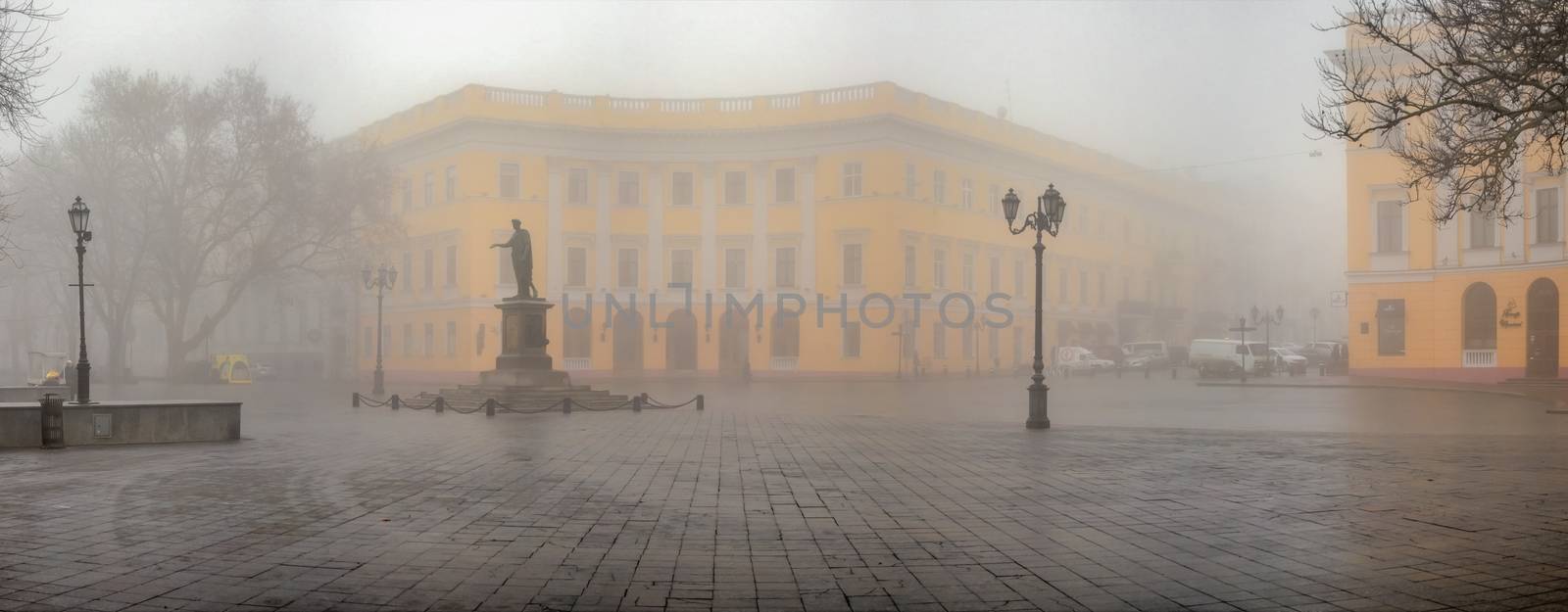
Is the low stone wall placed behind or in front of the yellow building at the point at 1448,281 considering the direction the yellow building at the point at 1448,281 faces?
in front

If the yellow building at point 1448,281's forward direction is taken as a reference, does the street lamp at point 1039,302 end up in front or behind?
in front

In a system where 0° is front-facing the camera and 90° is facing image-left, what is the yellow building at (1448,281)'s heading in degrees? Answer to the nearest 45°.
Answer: approximately 0°
